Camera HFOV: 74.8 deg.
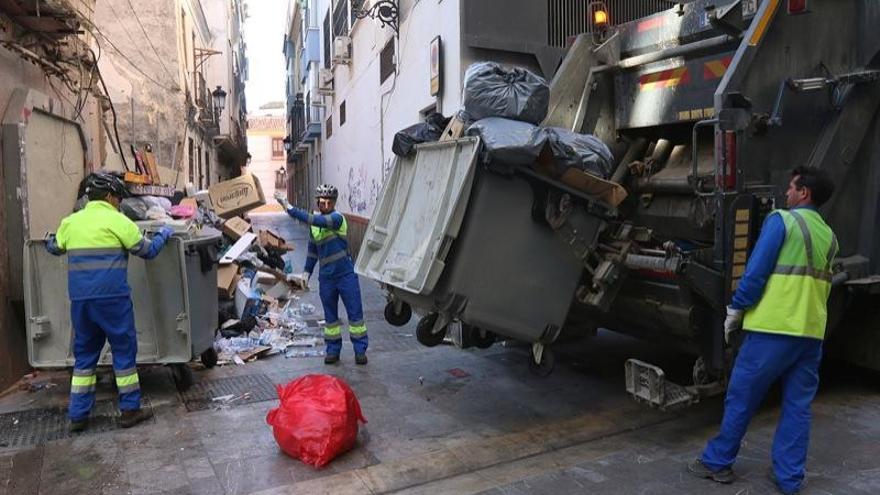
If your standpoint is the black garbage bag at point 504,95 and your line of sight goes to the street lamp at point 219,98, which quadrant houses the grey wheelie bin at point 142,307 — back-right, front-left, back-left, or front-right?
front-left

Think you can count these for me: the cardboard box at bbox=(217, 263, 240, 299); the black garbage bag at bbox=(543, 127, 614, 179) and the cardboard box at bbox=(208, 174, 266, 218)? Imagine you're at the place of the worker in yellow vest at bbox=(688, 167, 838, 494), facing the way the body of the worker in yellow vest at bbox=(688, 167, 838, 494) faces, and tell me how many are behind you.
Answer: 0

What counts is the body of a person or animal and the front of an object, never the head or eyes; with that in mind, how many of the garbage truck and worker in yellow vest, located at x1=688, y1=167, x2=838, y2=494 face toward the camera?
0

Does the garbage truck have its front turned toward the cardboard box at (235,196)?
no

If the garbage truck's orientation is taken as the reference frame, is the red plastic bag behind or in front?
behind

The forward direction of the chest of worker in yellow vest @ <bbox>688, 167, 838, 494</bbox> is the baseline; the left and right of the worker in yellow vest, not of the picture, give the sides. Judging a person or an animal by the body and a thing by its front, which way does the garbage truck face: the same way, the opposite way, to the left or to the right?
to the right

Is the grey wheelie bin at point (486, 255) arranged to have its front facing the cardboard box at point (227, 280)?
no

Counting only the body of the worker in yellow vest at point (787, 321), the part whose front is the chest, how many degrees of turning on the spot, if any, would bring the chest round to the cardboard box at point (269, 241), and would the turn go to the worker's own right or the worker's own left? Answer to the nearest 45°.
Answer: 0° — they already face it

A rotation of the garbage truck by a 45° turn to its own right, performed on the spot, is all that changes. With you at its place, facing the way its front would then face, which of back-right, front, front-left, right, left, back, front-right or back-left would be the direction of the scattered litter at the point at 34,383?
back

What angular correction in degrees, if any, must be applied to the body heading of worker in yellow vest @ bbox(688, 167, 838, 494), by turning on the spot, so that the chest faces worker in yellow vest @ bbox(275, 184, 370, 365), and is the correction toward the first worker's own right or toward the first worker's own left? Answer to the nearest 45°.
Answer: approximately 45° to the first worker's own left

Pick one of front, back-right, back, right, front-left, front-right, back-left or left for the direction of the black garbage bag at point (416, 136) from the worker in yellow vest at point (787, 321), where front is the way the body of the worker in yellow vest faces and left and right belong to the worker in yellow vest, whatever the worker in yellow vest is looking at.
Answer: front-left

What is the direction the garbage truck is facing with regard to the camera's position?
facing away from the viewer and to the right of the viewer

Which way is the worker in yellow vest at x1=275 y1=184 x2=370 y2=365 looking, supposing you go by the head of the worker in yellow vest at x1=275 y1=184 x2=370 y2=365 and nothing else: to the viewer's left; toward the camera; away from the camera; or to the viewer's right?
toward the camera

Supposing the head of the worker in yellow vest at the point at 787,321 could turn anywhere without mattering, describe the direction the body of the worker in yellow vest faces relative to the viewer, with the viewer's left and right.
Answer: facing away from the viewer and to the left of the viewer

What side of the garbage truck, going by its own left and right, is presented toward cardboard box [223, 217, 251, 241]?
left
